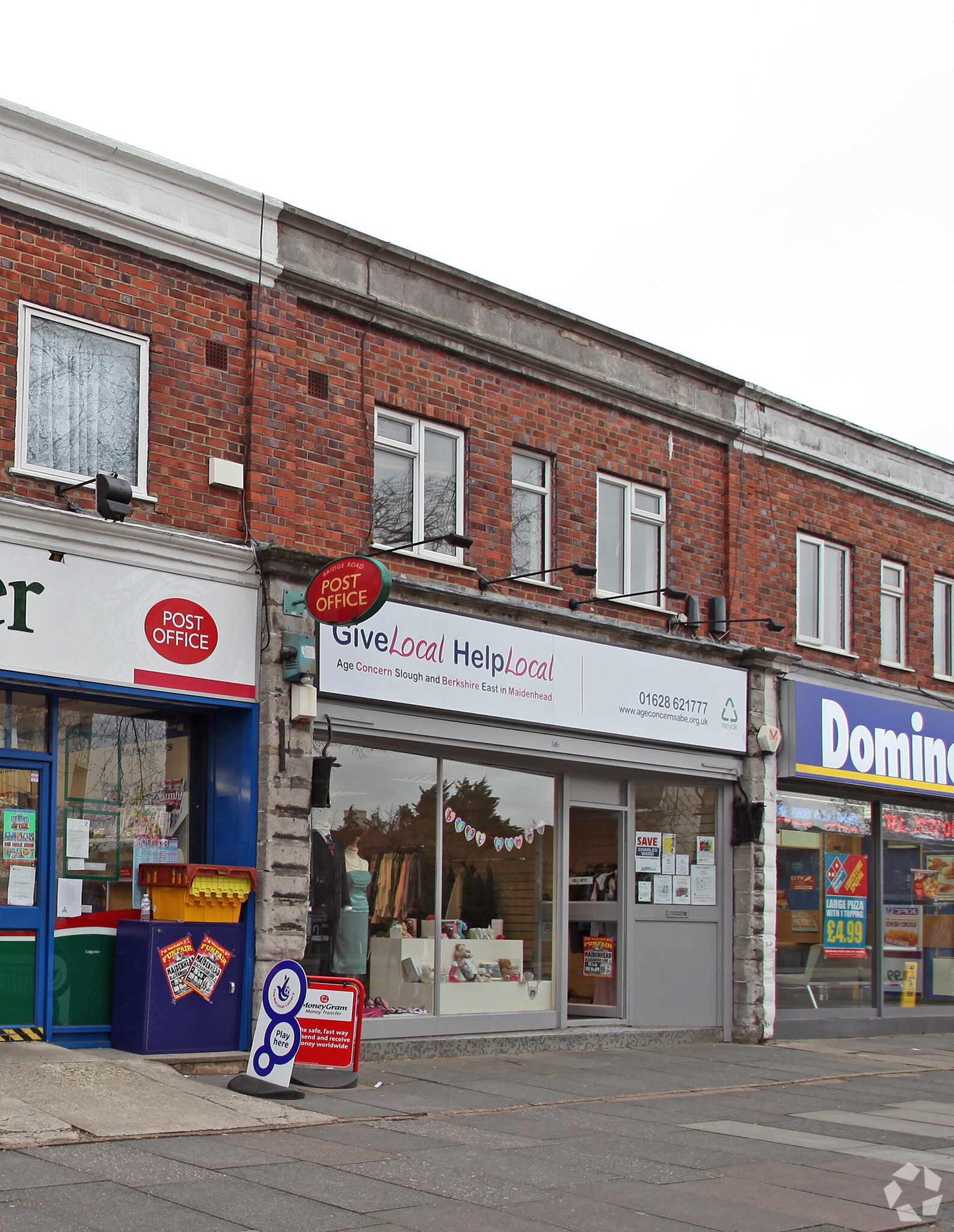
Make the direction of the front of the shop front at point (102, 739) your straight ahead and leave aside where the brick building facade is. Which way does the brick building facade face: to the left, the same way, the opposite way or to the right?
the same way

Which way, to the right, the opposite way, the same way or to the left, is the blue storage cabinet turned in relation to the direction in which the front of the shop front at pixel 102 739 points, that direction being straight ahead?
the same way

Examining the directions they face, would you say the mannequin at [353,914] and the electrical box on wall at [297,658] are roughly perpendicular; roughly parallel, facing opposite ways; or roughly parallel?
roughly parallel

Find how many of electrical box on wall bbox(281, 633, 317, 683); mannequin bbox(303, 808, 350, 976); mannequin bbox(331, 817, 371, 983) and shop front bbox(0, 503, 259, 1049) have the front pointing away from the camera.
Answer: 0

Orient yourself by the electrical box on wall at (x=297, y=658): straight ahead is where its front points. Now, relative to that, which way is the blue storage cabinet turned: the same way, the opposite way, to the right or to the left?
the same way

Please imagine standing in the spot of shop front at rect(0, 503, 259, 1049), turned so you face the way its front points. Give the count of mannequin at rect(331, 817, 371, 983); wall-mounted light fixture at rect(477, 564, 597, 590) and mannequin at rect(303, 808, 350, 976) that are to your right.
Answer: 0

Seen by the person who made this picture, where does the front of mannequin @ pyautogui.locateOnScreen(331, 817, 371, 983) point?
facing the viewer and to the right of the viewer

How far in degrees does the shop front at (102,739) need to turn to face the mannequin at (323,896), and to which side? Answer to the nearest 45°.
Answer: approximately 90° to its left

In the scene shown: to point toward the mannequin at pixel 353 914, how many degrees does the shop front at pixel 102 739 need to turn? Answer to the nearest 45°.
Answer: approximately 90° to its left
